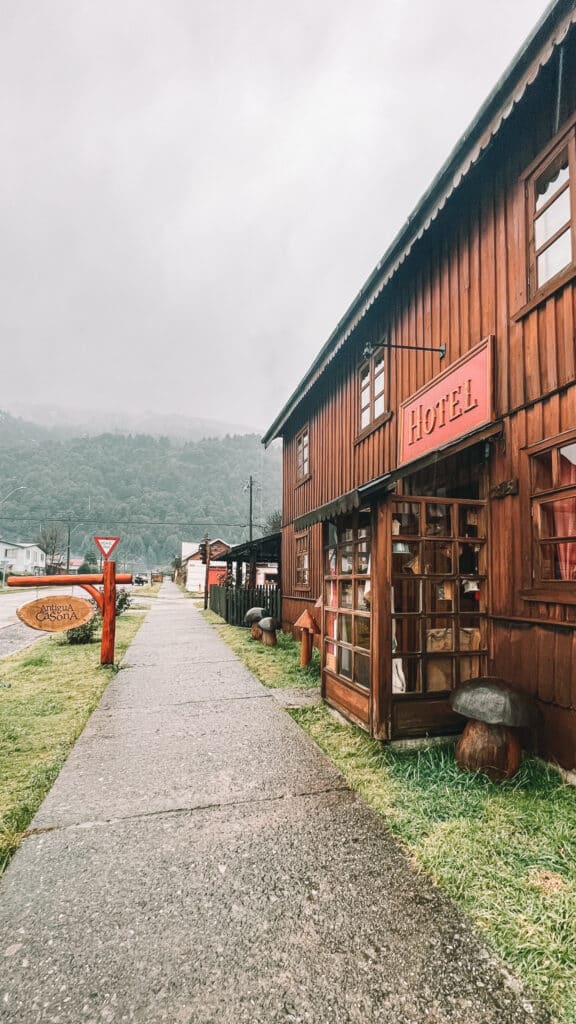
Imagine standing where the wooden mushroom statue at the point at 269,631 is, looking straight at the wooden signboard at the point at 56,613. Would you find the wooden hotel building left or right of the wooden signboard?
left

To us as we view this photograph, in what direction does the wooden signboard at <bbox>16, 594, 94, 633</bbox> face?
facing the viewer

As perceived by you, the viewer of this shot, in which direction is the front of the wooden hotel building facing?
facing the viewer and to the left of the viewer

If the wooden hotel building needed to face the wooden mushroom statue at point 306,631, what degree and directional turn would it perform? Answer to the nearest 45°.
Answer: approximately 90° to its right

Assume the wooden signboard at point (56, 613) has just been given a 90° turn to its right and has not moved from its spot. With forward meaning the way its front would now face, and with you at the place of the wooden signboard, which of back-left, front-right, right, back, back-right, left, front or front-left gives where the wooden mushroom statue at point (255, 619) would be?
back-right

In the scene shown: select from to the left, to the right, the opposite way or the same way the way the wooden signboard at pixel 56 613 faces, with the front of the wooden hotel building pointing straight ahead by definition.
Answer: to the left

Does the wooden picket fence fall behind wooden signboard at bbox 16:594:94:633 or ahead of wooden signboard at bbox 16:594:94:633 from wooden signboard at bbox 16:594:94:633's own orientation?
behind

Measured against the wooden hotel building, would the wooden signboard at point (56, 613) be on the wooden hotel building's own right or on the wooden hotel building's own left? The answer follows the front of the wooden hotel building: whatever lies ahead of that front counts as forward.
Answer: on the wooden hotel building's own right

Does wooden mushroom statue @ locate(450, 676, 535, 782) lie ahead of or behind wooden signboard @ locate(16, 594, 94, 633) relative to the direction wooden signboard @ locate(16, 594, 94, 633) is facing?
ahead

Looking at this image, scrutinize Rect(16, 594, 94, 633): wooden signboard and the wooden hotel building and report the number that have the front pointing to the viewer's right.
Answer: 0

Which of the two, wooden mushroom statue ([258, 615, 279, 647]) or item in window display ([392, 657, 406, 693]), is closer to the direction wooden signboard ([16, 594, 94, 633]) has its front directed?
the item in window display

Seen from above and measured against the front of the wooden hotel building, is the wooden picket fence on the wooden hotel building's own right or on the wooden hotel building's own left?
on the wooden hotel building's own right
